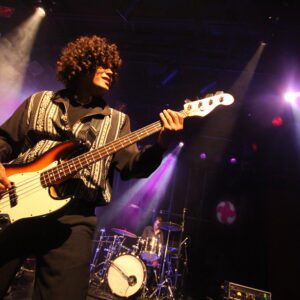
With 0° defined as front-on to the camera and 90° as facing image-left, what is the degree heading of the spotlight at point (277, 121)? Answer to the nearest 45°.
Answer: approximately 0°

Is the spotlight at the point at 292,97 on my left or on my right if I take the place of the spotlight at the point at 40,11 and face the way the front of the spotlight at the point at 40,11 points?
on my left

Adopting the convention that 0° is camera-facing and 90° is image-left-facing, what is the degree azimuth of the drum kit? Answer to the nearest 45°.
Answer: approximately 45°

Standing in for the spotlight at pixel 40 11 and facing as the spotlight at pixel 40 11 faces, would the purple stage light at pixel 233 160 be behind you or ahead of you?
behind

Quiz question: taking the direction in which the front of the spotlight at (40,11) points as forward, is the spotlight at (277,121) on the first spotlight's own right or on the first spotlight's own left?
on the first spotlight's own left

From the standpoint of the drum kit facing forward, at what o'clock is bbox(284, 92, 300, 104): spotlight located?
The spotlight is roughly at 9 o'clock from the drum kit.

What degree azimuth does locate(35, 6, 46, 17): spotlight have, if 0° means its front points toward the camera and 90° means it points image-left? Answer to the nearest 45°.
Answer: approximately 45°
